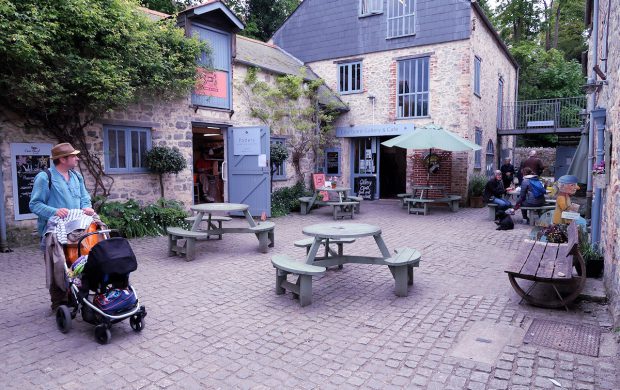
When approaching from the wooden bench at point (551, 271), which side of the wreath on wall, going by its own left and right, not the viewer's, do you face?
front

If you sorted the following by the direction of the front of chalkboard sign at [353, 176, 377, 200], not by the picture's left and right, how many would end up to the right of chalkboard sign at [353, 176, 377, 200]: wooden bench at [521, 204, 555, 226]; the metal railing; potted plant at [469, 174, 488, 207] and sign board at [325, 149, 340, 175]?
1

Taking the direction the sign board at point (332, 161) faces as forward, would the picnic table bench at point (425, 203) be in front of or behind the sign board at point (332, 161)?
in front

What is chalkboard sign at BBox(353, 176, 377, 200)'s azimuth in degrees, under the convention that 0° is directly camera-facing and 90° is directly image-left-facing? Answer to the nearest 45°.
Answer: approximately 0°

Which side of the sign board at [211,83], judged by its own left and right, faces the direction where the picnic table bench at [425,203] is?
left

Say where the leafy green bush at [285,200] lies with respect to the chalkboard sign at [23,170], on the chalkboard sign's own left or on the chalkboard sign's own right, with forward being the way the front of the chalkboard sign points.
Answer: on the chalkboard sign's own left

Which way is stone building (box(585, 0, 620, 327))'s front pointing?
to the viewer's left

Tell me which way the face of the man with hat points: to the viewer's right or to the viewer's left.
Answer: to the viewer's right

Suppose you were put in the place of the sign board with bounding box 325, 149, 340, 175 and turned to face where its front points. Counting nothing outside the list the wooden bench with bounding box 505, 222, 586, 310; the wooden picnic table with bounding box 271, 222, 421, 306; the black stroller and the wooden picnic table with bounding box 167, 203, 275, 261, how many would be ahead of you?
4

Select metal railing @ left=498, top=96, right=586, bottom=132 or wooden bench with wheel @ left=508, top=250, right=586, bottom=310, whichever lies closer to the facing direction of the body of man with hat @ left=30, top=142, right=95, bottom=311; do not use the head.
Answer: the wooden bench with wheel
